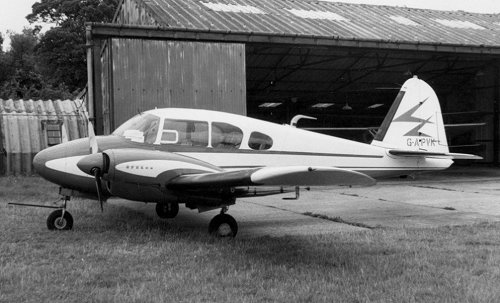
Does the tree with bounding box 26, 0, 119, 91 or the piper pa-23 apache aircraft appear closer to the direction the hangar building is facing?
the piper pa-23 apache aircraft

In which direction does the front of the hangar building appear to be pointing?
toward the camera

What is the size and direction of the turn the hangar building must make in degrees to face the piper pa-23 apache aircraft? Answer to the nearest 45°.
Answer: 0° — it already faces it

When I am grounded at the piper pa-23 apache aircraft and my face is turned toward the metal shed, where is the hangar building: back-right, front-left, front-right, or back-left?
front-right

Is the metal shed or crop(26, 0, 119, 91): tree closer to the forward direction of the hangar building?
the metal shed

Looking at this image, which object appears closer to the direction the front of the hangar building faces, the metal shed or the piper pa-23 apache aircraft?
the piper pa-23 apache aircraft

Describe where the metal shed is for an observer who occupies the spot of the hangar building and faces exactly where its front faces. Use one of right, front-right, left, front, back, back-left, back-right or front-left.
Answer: right

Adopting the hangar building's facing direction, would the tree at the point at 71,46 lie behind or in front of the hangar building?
behind
